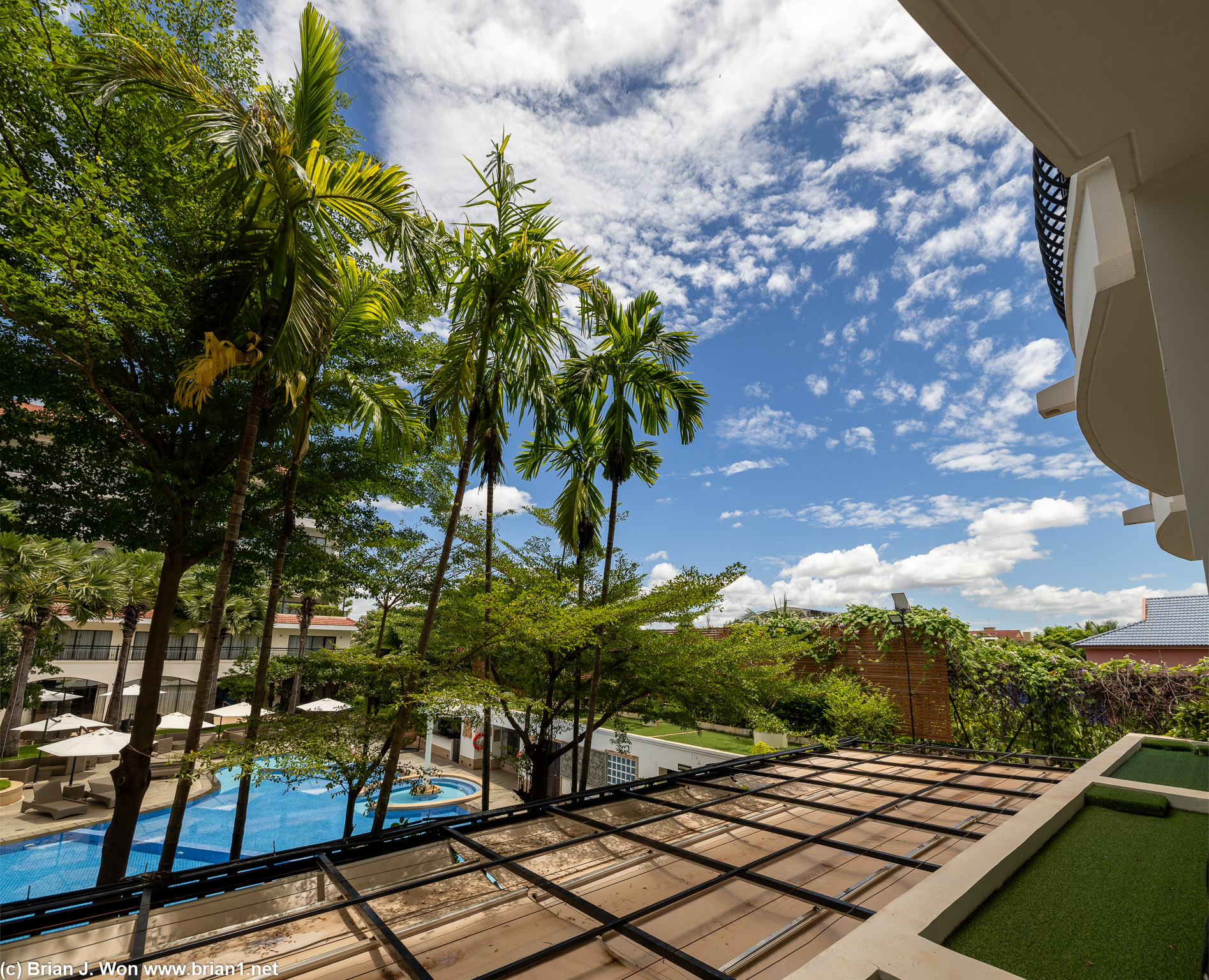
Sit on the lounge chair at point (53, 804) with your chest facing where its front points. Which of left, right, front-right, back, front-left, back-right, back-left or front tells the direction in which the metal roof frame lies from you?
front-right

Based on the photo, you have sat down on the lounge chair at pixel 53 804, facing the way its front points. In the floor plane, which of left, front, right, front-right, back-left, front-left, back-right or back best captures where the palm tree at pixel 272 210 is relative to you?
front-right

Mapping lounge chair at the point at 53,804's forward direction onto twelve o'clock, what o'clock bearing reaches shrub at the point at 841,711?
The shrub is roughly at 12 o'clock from the lounge chair.

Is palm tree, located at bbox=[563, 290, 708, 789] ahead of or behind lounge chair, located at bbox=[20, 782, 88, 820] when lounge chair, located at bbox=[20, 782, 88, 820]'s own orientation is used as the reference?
ahead

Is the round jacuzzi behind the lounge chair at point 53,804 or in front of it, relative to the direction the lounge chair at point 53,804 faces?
in front

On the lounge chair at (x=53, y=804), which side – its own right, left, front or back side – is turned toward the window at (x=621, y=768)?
front

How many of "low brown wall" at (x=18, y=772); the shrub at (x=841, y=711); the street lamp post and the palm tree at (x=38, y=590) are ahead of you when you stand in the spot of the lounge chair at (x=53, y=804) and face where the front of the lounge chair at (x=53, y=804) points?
2

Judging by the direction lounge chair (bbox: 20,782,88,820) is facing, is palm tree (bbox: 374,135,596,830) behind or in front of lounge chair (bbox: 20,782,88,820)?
in front

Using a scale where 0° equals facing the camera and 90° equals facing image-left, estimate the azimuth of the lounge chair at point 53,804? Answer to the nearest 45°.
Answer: approximately 315°
